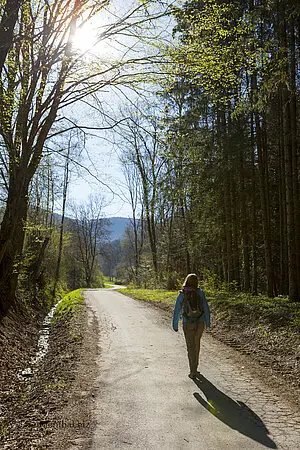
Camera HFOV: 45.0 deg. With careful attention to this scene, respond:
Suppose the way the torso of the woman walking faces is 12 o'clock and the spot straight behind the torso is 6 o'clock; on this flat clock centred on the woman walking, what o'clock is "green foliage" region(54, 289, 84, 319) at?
The green foliage is roughly at 11 o'clock from the woman walking.

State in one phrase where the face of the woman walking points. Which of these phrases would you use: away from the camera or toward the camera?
away from the camera

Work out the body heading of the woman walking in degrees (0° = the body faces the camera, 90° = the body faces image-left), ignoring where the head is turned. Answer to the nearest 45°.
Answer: approximately 180°
